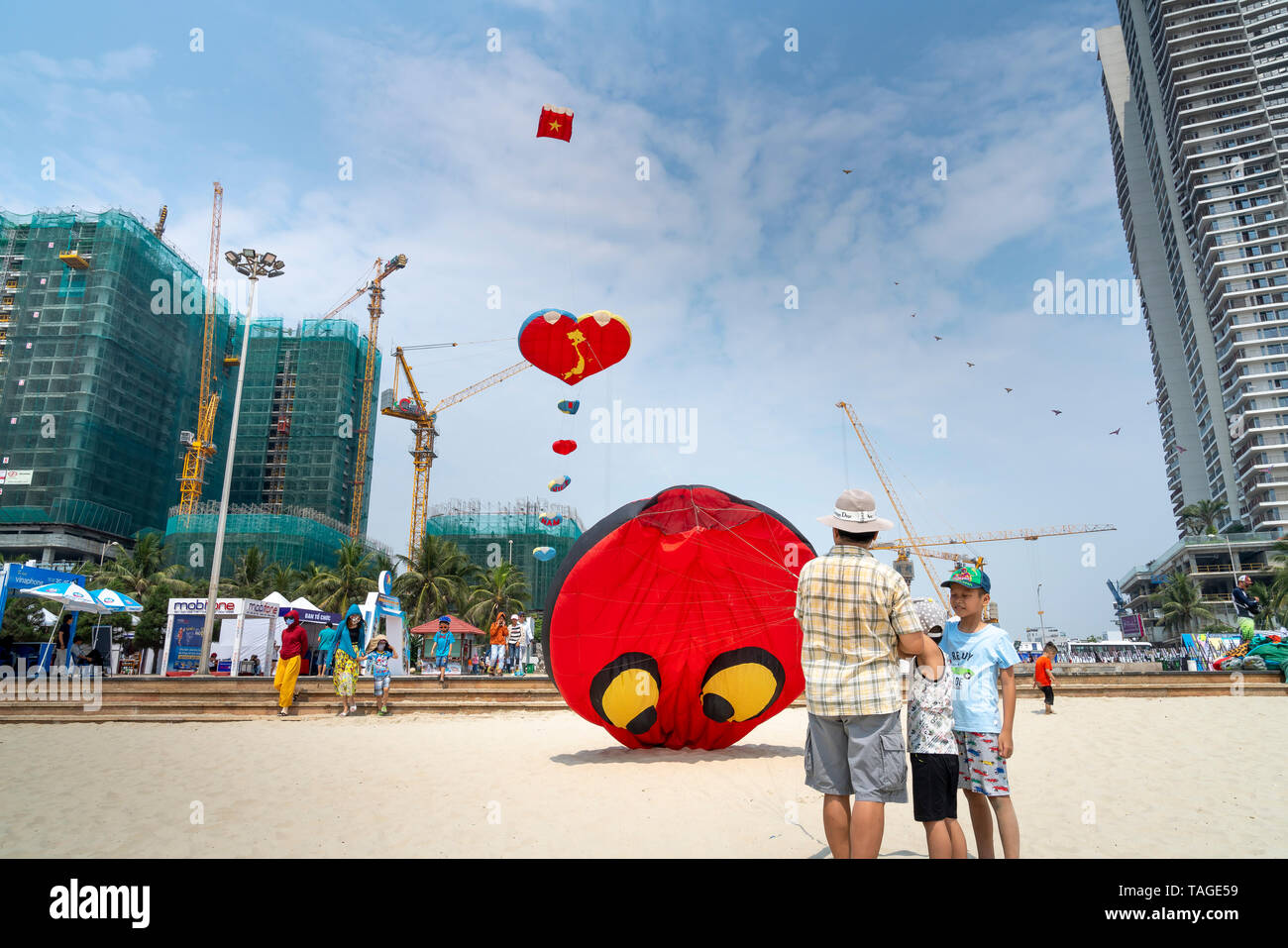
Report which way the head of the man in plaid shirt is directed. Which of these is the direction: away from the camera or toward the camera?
away from the camera

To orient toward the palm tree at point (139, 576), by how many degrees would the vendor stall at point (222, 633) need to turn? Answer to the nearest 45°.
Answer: approximately 180°

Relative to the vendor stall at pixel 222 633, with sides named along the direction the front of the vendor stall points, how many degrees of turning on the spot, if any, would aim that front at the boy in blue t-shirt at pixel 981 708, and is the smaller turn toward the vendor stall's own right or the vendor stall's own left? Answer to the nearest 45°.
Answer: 0° — it already faces them

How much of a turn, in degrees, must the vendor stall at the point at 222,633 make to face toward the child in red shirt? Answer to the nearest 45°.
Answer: approximately 45° to its left

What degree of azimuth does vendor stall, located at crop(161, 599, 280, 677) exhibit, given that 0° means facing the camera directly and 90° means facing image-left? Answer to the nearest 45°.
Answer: approximately 0°
